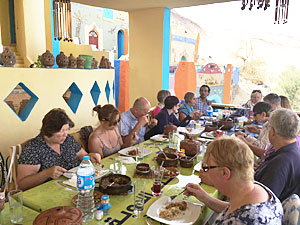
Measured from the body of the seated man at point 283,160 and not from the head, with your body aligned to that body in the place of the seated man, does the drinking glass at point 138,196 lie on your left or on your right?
on your left

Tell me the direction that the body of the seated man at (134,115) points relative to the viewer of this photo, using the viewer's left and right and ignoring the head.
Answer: facing the viewer and to the right of the viewer

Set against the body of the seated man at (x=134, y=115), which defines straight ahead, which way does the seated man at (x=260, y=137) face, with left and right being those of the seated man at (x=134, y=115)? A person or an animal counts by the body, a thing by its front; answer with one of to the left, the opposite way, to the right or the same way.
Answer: the opposite way

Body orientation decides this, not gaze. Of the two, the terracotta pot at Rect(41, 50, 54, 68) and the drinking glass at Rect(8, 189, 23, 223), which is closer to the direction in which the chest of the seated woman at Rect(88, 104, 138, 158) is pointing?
the drinking glass

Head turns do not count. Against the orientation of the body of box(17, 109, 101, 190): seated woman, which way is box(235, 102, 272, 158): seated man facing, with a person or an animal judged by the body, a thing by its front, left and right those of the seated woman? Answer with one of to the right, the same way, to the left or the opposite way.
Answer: the opposite way

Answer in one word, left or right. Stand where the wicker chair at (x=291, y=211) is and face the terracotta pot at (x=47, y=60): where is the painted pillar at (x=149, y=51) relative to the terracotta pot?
right

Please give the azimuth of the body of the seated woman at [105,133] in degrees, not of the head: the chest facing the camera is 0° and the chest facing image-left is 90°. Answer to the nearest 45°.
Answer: approximately 315°

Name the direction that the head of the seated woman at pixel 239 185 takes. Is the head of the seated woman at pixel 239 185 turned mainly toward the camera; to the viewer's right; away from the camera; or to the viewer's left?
to the viewer's left

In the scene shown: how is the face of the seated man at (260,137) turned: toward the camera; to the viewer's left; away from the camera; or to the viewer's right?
to the viewer's left

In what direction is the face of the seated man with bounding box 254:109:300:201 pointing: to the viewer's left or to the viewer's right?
to the viewer's left

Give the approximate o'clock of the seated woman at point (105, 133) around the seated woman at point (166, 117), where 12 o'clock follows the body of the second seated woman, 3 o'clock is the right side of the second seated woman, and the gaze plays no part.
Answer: The seated woman at point (105, 133) is roughly at 4 o'clock from the seated woman at point (166, 117).

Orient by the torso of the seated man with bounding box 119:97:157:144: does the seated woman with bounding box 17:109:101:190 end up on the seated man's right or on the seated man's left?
on the seated man's right

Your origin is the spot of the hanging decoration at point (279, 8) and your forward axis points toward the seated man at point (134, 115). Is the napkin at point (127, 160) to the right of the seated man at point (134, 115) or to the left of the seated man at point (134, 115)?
left

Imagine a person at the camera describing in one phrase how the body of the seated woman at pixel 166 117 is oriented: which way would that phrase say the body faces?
to the viewer's right
